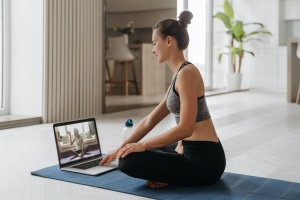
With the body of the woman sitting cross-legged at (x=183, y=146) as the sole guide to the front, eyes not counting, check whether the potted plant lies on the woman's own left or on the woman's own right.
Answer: on the woman's own right

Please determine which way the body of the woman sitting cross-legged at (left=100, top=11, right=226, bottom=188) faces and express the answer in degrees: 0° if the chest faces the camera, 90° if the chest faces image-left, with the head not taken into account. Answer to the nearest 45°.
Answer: approximately 90°

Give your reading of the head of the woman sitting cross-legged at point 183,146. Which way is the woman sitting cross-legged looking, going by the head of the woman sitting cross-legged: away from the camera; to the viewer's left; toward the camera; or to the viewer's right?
to the viewer's left

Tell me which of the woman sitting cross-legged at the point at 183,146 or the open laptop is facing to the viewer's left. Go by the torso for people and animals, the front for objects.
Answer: the woman sitting cross-legged

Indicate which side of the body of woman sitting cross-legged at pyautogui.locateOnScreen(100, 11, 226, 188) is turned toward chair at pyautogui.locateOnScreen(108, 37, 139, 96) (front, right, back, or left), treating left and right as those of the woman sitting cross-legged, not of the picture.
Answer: right

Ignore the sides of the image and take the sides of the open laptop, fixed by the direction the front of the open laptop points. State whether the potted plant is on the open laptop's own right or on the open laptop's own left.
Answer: on the open laptop's own left

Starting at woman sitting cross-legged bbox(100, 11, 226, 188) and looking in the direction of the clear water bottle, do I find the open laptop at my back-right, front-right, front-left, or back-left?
front-left

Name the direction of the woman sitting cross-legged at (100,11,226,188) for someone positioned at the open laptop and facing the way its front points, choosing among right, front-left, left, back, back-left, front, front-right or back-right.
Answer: front

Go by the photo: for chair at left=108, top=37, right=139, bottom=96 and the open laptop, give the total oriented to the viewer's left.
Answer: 0

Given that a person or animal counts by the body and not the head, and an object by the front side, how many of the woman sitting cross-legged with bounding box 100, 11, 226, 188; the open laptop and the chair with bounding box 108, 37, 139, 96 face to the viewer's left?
1

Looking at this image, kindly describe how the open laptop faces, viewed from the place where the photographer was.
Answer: facing the viewer and to the right of the viewer
